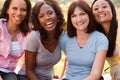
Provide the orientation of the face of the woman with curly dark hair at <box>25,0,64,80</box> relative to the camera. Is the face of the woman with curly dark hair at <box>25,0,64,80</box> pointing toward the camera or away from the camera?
toward the camera

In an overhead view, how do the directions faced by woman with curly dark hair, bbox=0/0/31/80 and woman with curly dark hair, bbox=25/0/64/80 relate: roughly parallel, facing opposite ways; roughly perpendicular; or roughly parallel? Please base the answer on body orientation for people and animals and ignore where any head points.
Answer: roughly parallel

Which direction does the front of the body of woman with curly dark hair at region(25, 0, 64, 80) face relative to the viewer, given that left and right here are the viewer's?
facing the viewer and to the right of the viewer

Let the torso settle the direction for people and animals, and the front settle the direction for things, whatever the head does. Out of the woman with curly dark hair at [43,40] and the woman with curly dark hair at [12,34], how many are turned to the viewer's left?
0
